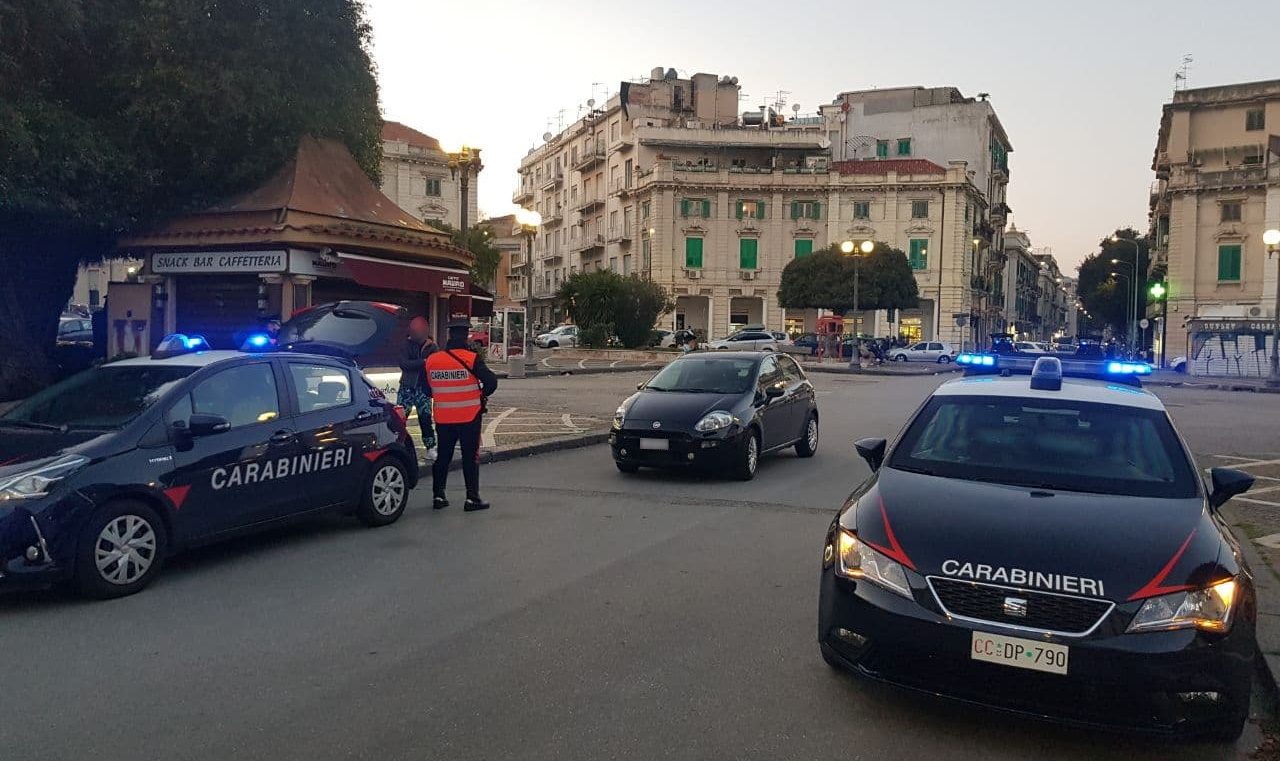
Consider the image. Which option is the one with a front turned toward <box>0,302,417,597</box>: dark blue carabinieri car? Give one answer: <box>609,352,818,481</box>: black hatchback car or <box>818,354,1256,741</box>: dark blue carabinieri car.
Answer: the black hatchback car

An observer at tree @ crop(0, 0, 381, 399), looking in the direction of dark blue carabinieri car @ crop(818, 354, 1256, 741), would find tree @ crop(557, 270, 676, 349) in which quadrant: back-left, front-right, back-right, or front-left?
back-left

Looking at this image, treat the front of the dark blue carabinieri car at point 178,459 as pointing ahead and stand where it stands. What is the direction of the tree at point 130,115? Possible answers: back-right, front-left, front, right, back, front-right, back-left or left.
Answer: back-right

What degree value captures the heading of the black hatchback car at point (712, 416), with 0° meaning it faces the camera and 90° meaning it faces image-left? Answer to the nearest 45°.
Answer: approximately 45°

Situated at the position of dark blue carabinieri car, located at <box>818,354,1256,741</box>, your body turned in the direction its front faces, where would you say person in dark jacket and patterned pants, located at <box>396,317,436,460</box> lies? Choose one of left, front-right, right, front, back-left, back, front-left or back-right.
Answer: back-right

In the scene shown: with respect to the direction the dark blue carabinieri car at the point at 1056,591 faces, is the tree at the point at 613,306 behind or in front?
behind

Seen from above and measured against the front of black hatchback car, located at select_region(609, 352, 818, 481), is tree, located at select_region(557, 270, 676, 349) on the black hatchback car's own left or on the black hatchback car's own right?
on the black hatchback car's own right

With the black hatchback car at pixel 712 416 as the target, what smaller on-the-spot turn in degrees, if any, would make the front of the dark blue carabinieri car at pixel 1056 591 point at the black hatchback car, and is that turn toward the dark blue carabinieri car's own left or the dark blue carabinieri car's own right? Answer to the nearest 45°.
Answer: approximately 135° to the dark blue carabinieri car's own right

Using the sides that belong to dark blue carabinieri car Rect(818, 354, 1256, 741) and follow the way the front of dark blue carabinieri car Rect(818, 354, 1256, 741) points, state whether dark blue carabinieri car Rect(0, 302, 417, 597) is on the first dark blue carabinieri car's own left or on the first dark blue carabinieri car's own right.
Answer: on the first dark blue carabinieri car's own right

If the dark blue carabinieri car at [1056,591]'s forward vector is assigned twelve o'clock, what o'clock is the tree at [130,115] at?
The tree is roughly at 4 o'clock from the dark blue carabinieri car.

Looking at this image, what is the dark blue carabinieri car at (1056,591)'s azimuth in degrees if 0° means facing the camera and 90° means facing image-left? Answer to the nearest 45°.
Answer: approximately 0°

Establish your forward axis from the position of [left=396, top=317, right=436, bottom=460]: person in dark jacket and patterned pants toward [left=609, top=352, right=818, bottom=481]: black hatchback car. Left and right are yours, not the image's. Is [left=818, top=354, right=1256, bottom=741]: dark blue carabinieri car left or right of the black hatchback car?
right
